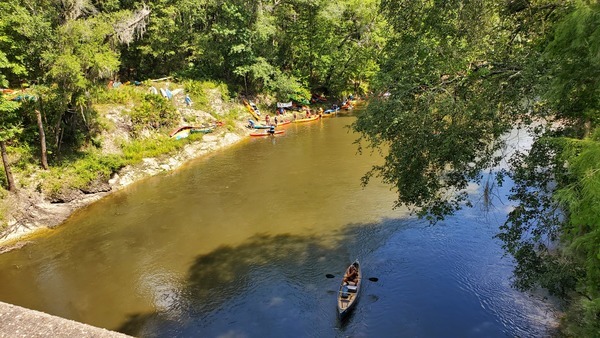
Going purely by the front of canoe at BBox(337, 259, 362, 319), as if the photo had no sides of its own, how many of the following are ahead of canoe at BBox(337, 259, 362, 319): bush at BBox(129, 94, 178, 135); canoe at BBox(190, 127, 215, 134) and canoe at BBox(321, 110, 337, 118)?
0

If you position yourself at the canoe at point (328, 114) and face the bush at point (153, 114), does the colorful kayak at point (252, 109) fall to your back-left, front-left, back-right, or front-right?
front-right

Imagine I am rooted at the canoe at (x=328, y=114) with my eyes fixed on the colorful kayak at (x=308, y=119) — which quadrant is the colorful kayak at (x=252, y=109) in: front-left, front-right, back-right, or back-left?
front-right

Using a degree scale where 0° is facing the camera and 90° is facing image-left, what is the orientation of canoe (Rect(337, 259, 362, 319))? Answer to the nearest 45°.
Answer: approximately 0°

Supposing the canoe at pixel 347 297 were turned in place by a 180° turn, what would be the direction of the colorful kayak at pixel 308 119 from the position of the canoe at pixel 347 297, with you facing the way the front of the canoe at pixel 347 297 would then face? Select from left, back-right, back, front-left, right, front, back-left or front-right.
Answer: front

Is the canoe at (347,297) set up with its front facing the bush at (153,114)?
no

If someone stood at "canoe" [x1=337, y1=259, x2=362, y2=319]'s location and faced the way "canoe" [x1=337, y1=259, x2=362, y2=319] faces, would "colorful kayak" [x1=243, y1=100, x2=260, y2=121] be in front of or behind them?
behind

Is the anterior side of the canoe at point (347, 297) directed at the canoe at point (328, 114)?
no

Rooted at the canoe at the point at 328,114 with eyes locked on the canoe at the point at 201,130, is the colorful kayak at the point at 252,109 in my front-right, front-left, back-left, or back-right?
front-right

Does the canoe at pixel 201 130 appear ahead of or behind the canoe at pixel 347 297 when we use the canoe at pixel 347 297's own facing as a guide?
behind
